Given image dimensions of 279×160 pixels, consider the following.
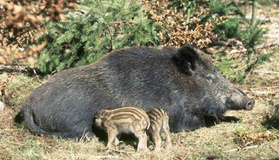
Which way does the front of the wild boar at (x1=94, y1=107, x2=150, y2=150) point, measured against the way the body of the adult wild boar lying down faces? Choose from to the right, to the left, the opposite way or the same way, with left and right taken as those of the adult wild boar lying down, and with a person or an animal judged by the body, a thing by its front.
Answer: the opposite way

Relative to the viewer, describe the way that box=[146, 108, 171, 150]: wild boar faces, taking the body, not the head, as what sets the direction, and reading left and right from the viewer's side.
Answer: facing away from the viewer and to the left of the viewer

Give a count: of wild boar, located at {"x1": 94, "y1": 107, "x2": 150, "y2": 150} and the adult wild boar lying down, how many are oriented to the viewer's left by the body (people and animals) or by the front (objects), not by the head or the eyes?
1

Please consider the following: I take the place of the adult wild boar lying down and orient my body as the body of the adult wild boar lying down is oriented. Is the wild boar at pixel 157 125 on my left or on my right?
on my right

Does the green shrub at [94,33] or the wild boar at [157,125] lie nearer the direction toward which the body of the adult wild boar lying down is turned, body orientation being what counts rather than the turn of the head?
the wild boar

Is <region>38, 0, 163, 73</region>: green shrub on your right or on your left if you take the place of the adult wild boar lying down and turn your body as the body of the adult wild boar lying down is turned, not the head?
on your left

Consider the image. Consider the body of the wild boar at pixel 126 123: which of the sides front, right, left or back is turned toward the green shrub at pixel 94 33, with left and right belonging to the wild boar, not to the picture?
right

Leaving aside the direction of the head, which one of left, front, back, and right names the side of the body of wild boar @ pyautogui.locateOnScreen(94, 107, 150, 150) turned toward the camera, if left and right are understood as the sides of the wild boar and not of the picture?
left

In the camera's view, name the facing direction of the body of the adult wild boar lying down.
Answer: to the viewer's right

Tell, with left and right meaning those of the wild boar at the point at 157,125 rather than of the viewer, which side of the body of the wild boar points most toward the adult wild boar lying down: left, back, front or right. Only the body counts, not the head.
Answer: front

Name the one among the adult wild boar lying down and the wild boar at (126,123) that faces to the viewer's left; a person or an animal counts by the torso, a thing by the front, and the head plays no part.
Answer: the wild boar

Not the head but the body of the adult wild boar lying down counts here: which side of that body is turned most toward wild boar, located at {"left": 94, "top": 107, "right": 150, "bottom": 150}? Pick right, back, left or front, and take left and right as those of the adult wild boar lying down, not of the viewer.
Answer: right
